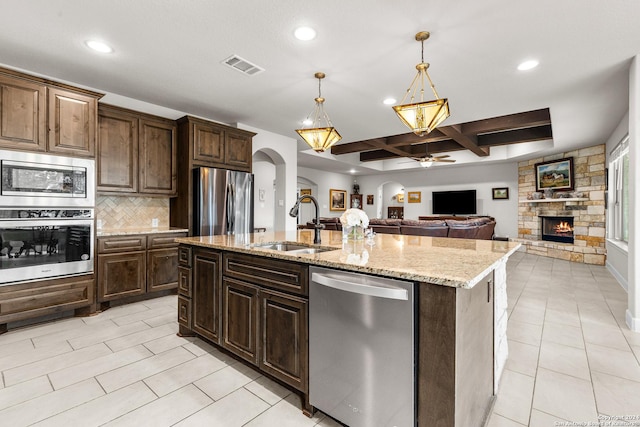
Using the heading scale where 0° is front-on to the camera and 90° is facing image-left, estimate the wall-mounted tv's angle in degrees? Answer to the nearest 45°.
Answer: approximately 0°

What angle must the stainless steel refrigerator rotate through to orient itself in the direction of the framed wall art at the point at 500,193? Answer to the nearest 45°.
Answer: approximately 45° to its left

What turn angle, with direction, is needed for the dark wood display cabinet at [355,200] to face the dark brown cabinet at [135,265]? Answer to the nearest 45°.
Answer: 0° — it already faces it

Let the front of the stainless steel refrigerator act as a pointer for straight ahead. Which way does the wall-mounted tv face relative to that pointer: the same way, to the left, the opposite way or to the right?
to the right

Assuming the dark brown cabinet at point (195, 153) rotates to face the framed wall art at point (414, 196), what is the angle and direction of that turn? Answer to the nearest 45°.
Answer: approximately 90° to its left
